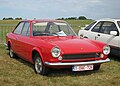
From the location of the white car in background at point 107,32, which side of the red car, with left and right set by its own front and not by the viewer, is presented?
left
